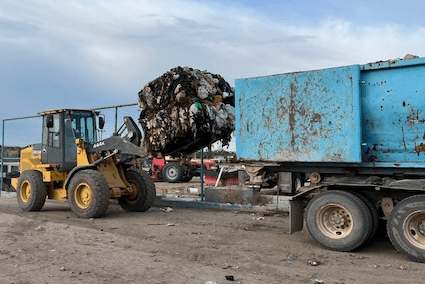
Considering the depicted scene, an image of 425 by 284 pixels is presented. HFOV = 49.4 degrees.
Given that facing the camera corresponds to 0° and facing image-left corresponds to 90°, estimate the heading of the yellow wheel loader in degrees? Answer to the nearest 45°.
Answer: approximately 315°

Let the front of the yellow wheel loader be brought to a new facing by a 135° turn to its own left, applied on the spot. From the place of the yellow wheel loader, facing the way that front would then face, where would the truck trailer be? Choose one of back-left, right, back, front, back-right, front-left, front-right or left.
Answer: back-right
